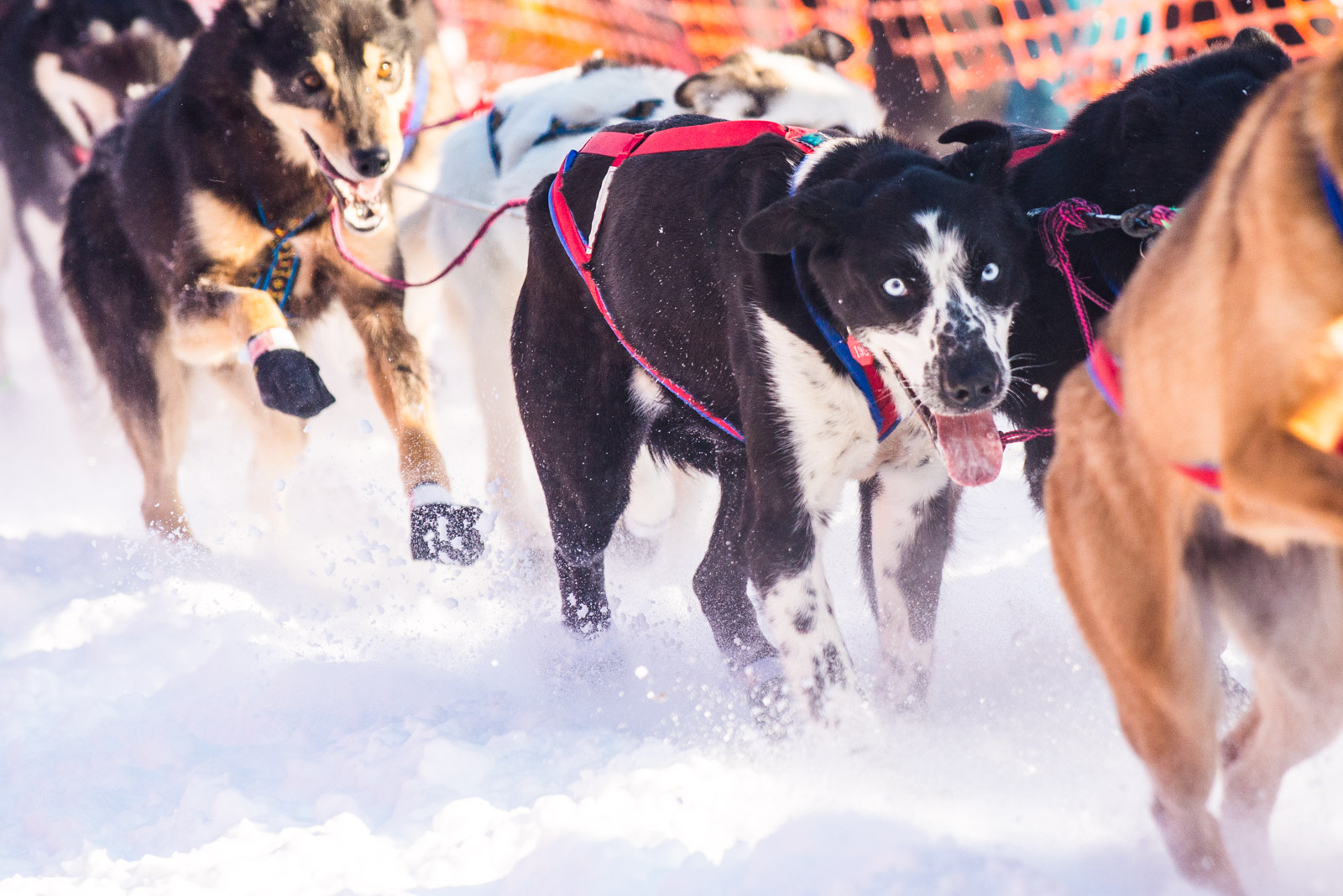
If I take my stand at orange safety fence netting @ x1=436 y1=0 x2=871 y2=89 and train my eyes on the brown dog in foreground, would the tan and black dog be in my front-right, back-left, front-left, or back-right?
front-right

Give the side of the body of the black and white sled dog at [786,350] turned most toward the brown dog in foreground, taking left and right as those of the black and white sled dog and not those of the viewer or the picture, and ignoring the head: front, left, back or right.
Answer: front

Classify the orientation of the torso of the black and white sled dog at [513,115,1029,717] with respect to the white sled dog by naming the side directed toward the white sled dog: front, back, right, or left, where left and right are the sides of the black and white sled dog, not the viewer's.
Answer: back

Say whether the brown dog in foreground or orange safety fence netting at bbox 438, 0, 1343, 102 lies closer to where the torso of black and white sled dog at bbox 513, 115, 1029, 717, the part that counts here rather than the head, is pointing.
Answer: the brown dog in foreground

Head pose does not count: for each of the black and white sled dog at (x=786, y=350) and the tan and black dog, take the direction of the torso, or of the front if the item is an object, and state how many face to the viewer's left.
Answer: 0

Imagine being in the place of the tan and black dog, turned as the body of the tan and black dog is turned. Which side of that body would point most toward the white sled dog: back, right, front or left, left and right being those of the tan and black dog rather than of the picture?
left

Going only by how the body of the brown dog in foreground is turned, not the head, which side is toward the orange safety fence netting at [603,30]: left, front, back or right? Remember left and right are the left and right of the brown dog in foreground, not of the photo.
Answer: back

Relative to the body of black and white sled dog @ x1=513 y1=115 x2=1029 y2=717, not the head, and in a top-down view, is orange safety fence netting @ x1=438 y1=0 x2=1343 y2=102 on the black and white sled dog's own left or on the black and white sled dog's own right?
on the black and white sled dog's own left

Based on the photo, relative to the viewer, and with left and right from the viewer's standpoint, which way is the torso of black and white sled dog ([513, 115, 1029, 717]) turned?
facing the viewer and to the right of the viewer

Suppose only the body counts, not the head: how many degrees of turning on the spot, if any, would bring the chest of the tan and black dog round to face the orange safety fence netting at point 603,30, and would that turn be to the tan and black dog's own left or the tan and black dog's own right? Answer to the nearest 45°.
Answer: approximately 90° to the tan and black dog's own left
